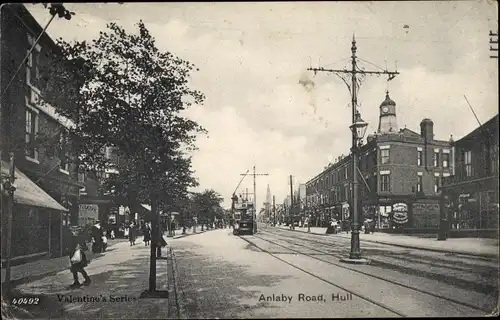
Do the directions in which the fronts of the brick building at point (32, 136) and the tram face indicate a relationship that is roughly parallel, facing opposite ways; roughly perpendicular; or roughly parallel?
roughly perpendicular

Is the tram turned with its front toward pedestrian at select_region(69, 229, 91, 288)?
yes

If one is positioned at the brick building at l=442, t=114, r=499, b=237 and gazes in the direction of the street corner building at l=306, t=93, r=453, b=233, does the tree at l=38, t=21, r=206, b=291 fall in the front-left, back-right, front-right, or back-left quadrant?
back-left

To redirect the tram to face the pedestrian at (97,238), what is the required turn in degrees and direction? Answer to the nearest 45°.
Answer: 0° — it already faces them

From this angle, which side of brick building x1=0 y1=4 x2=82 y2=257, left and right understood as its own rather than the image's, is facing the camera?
right

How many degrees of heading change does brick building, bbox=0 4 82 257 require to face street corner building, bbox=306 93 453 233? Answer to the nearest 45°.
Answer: approximately 45° to its left

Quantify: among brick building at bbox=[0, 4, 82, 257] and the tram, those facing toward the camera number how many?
1
